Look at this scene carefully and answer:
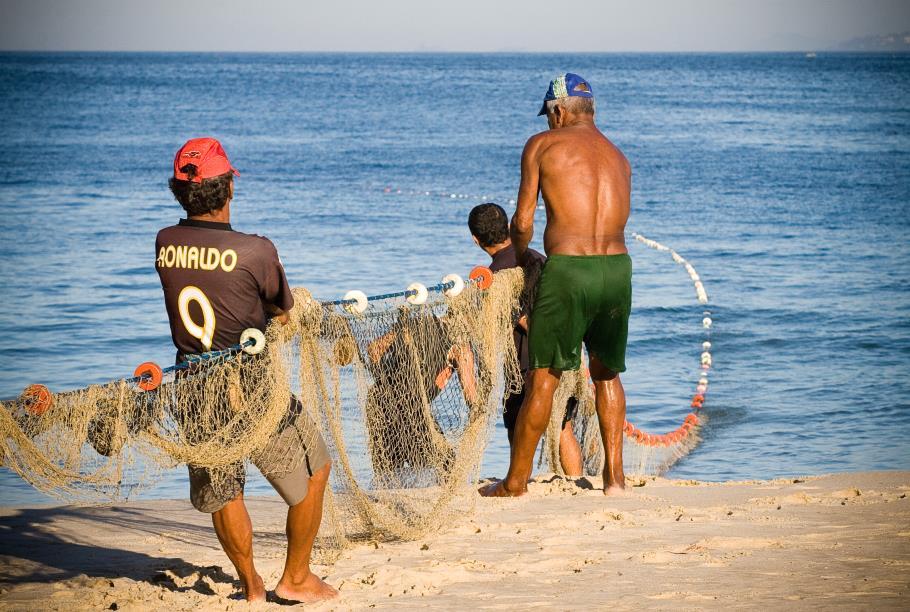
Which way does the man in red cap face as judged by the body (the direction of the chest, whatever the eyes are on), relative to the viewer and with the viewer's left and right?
facing away from the viewer and to the right of the viewer

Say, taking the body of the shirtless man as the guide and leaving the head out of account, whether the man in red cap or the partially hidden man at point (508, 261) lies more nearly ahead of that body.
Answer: the partially hidden man

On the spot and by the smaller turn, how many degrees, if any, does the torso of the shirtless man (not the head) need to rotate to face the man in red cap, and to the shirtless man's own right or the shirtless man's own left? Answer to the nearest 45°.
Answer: approximately 90° to the shirtless man's own left

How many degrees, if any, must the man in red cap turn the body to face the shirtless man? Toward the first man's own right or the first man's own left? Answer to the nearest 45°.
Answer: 0° — they already face them

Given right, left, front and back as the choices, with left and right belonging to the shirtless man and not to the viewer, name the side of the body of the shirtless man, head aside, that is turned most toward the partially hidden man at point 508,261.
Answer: front

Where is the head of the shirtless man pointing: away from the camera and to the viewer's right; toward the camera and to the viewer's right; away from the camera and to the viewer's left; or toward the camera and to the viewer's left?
away from the camera and to the viewer's left

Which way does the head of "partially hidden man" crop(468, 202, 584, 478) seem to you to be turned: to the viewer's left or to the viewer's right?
to the viewer's left

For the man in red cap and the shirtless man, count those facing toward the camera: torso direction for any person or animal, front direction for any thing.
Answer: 0

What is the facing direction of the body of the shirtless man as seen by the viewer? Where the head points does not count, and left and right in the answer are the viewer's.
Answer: facing away from the viewer and to the left of the viewer

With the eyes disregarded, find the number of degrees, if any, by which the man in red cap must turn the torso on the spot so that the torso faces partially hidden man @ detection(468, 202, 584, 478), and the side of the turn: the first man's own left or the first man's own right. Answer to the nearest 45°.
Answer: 0° — they already face them
